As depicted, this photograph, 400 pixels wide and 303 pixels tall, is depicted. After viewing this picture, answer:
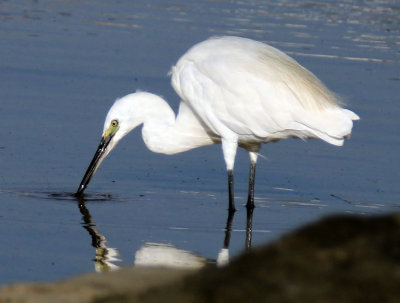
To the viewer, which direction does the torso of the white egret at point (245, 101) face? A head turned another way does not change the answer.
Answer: to the viewer's left
